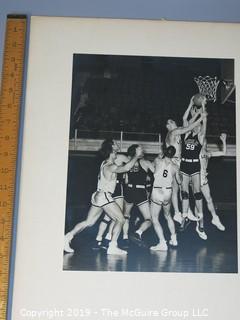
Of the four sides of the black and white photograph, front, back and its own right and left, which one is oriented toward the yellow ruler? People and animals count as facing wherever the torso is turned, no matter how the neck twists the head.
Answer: right

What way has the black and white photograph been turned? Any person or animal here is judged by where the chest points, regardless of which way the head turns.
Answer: toward the camera
